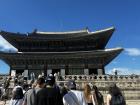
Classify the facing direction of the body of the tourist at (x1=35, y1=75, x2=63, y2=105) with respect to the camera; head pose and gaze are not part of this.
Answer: away from the camera

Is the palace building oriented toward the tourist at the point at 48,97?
yes

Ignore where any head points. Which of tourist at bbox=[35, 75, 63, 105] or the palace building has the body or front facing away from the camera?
the tourist

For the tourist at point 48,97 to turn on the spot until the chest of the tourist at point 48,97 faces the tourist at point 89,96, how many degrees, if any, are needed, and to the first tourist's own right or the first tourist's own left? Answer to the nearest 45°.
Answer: approximately 45° to the first tourist's own right

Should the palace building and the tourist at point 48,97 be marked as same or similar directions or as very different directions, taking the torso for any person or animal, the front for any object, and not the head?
very different directions

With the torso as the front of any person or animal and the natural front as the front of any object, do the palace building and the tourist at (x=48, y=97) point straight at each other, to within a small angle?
yes

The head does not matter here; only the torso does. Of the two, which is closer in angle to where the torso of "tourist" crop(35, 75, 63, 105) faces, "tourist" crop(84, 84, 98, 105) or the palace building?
the palace building

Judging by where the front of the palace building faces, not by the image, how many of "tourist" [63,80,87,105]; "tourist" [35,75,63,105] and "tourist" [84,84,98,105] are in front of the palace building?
3

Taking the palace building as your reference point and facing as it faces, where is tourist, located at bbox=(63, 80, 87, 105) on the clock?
The tourist is roughly at 12 o'clock from the palace building.

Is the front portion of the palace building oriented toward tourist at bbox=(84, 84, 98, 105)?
yes
